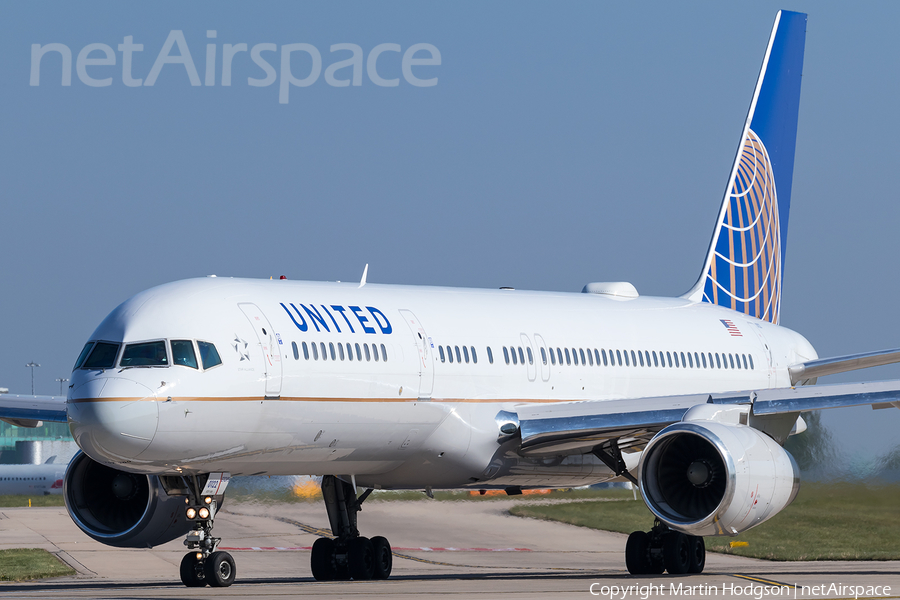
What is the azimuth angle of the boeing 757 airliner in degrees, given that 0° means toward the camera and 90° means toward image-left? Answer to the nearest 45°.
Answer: approximately 45°
